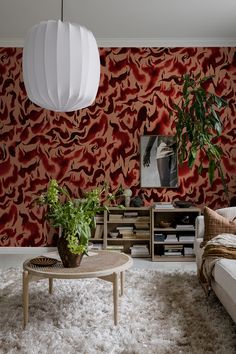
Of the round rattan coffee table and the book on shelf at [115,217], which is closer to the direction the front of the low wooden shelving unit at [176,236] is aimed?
the round rattan coffee table

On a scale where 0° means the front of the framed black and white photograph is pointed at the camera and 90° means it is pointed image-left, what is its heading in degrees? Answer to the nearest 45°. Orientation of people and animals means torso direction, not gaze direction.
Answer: approximately 0°

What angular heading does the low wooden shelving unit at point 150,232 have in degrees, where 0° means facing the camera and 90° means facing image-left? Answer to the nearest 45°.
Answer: approximately 0°

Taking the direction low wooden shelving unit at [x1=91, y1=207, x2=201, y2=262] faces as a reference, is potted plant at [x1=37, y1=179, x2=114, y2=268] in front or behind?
in front

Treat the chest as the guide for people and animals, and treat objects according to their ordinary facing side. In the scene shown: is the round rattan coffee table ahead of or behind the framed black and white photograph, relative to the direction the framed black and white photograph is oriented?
ahead
